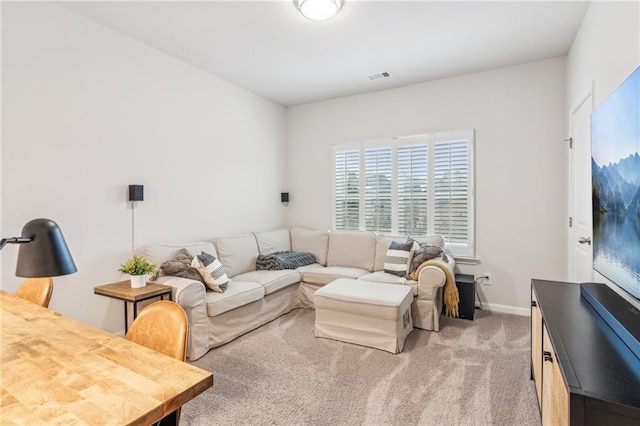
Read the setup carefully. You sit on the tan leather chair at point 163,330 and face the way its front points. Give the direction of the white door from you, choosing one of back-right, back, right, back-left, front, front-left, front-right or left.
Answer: back-left

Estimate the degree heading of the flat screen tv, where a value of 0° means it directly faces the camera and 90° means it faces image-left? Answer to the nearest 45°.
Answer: approximately 90°

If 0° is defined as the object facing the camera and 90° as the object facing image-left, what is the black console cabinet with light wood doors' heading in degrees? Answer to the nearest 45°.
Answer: approximately 90°

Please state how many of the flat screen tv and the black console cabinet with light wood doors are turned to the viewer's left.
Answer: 2

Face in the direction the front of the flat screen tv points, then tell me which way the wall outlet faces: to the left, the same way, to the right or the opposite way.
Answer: to the left

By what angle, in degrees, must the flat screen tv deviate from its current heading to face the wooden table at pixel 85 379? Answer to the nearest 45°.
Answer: approximately 45° to its left

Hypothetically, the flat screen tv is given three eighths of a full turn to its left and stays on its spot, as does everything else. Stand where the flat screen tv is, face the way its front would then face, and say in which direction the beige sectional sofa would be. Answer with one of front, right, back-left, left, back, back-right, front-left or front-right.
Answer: back-right

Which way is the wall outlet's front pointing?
toward the camera

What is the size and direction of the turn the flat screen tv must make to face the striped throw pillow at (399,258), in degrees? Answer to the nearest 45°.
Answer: approximately 45° to its right

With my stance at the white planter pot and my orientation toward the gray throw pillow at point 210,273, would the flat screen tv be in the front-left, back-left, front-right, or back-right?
front-right

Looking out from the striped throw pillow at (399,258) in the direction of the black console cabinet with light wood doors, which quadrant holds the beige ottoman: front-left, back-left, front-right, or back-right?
front-right

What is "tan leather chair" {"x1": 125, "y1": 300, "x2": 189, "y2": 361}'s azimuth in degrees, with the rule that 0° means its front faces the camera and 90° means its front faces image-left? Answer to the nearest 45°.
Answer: approximately 45°

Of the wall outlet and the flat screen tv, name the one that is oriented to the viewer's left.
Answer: the flat screen tv

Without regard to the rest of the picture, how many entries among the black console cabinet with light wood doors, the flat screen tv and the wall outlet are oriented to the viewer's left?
2

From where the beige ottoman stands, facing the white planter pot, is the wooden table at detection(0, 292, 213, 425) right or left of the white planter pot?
left

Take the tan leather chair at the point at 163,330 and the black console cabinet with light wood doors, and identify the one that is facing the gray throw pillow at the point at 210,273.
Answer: the black console cabinet with light wood doors

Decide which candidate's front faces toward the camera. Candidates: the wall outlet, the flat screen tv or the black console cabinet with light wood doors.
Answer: the wall outlet
